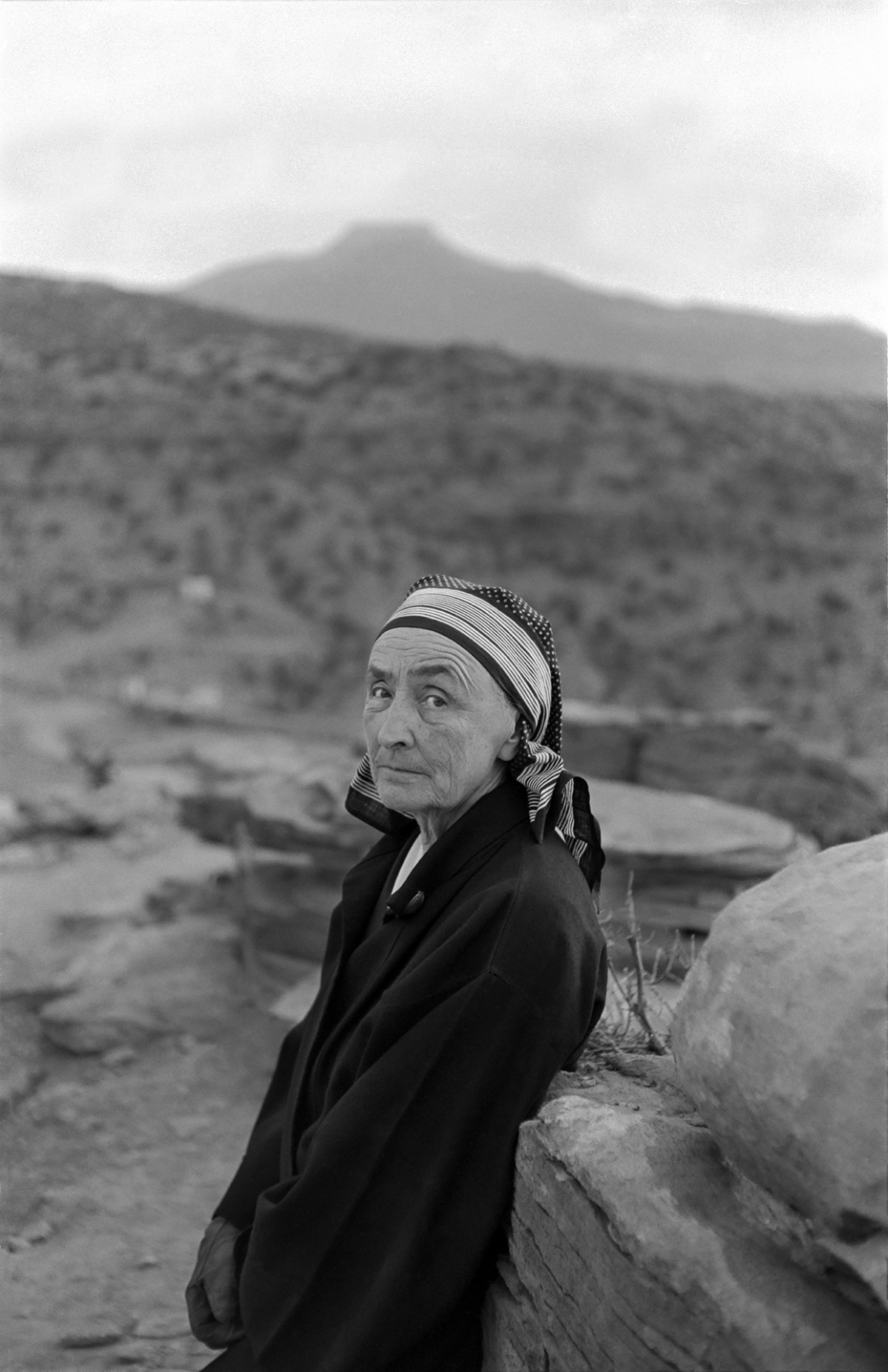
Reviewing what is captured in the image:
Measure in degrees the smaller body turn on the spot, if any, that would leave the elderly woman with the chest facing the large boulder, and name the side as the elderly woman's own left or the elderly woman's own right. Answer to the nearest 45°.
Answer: approximately 90° to the elderly woman's own left

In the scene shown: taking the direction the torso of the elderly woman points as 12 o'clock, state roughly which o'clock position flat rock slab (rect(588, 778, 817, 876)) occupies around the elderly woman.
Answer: The flat rock slab is roughly at 5 o'clock from the elderly woman.

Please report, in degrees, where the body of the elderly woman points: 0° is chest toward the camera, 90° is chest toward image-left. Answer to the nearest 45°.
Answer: approximately 45°

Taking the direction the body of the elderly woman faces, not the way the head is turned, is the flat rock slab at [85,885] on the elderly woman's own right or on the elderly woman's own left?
on the elderly woman's own right
